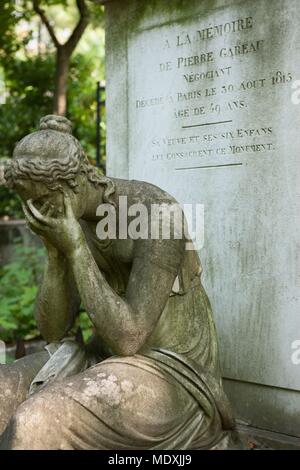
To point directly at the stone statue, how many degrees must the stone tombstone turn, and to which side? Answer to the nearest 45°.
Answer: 0° — it already faces it

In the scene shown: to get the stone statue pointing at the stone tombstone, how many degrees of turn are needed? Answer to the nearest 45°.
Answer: approximately 180°

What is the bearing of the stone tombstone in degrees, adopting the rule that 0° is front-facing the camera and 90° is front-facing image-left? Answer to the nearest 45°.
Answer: approximately 45°

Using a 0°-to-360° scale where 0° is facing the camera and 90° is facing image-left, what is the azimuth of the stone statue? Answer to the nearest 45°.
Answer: approximately 45°
